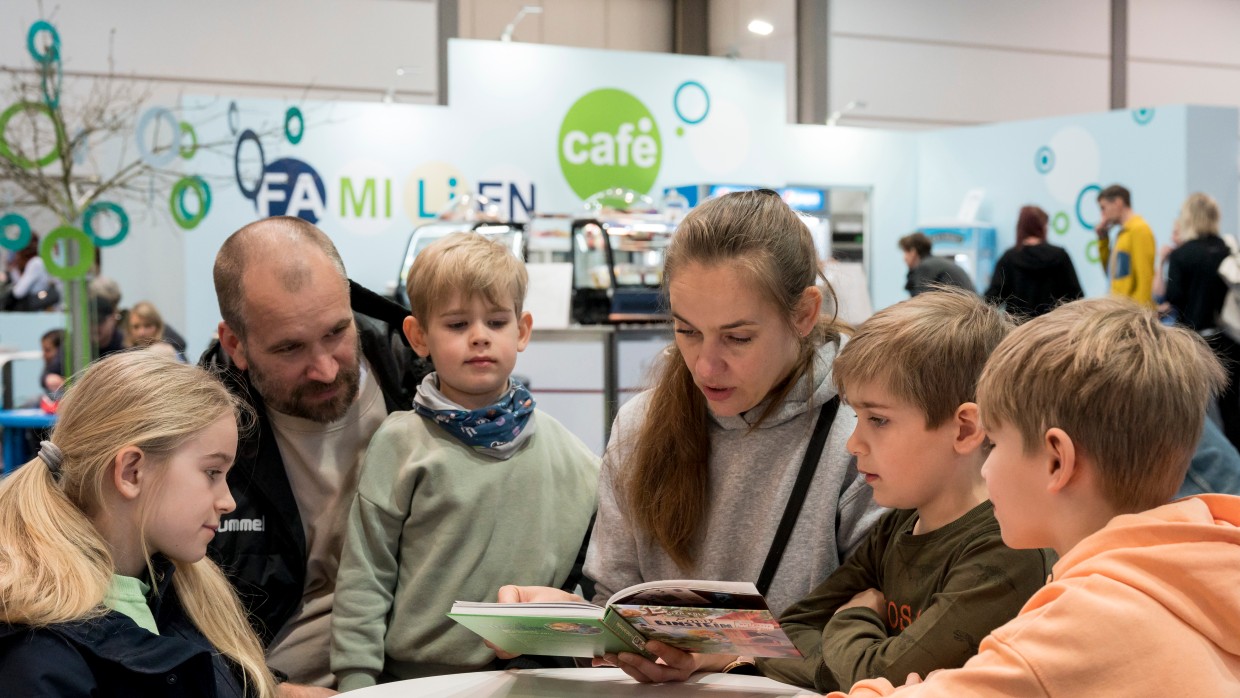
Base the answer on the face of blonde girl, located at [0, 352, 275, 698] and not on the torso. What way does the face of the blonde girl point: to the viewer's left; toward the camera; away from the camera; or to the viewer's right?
to the viewer's right

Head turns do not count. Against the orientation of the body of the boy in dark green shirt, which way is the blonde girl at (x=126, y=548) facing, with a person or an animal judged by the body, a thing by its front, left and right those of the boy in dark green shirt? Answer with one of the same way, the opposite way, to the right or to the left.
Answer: the opposite way

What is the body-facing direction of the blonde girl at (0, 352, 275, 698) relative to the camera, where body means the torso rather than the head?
to the viewer's right

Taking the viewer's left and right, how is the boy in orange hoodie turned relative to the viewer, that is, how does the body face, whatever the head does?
facing away from the viewer and to the left of the viewer

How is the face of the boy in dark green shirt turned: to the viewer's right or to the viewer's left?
to the viewer's left

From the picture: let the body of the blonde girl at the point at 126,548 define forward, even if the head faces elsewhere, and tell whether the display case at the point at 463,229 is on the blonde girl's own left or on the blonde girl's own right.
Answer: on the blonde girl's own left
